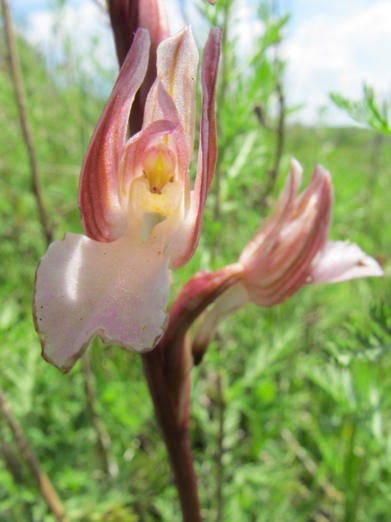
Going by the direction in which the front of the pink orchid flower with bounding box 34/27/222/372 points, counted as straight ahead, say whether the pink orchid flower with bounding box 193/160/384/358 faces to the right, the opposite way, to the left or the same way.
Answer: to the left

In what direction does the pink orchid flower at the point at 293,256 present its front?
to the viewer's right

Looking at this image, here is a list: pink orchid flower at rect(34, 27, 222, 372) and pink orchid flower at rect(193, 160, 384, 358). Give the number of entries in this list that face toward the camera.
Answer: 1

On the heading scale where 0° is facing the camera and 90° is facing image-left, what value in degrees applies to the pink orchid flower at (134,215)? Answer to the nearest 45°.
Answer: approximately 0°
